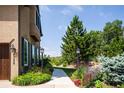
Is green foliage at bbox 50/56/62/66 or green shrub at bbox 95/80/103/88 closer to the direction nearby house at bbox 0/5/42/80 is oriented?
the green shrub
